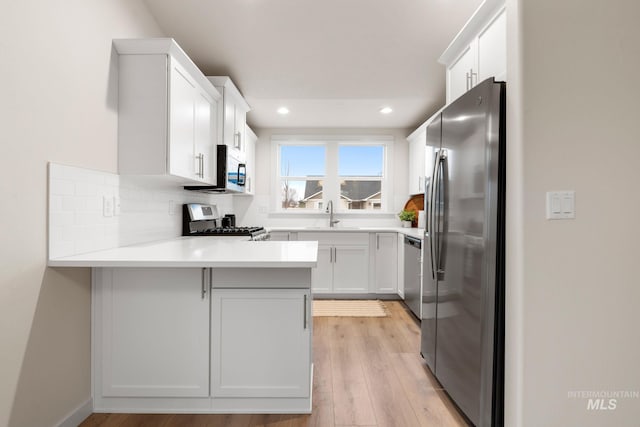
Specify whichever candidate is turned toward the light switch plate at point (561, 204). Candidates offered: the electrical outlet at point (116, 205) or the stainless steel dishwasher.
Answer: the electrical outlet

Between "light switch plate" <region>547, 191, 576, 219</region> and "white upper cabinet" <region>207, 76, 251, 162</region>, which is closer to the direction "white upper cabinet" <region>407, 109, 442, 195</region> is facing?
the white upper cabinet

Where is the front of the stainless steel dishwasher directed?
to the viewer's left

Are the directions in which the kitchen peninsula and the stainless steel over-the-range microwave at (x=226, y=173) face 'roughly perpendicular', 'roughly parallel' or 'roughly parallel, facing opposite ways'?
roughly perpendicular

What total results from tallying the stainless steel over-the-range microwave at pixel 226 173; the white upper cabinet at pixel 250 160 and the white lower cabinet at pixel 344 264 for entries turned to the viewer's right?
2
